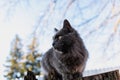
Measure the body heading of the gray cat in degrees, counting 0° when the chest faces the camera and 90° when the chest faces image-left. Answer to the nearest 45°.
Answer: approximately 315°

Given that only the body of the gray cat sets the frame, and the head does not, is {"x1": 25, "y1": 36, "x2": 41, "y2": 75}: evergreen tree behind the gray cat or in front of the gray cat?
behind
